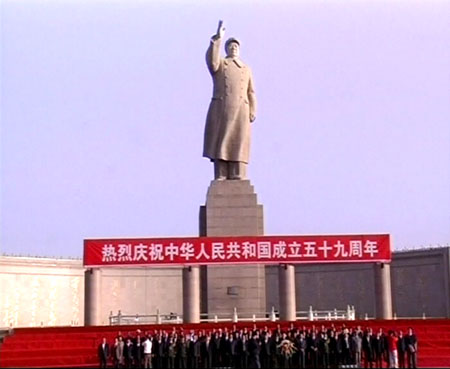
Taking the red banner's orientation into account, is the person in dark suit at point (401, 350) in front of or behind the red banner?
in front

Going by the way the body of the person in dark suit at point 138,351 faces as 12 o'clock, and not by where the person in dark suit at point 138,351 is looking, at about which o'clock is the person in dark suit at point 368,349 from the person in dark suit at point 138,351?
the person in dark suit at point 368,349 is roughly at 9 o'clock from the person in dark suit at point 138,351.

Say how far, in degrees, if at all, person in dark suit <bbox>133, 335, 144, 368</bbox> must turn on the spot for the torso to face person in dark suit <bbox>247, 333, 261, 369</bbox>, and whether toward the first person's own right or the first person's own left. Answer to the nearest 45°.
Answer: approximately 90° to the first person's own left

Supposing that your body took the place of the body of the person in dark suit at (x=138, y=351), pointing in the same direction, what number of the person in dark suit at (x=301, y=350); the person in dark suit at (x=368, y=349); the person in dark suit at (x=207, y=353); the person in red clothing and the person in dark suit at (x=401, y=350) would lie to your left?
5

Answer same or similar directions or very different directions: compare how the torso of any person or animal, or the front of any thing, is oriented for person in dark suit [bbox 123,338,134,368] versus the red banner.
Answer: same or similar directions

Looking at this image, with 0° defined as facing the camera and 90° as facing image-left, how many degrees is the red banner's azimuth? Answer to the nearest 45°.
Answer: approximately 0°

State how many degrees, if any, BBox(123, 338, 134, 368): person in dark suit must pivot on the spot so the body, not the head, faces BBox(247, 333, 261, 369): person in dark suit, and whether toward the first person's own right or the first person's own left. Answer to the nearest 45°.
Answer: approximately 90° to the first person's own left

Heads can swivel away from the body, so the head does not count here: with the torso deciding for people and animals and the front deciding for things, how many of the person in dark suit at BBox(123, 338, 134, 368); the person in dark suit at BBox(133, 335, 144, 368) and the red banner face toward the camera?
3

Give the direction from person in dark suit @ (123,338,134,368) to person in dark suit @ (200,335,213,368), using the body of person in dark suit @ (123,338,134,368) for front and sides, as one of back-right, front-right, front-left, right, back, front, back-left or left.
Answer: left

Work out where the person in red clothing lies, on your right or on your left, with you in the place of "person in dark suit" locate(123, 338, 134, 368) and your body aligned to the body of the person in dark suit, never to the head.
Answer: on your left

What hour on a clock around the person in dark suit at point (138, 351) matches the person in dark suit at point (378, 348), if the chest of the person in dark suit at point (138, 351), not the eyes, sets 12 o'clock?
the person in dark suit at point (378, 348) is roughly at 9 o'clock from the person in dark suit at point (138, 351).

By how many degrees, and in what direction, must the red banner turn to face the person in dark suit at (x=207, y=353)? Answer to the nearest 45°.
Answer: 0° — it already faces them

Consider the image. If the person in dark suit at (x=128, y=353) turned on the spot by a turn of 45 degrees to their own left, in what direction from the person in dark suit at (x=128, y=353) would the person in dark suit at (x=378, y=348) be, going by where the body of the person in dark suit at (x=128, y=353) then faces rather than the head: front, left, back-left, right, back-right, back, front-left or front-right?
front-left

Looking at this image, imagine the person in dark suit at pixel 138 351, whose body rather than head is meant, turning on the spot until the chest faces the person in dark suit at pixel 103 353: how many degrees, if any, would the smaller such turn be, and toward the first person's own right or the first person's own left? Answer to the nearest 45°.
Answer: approximately 90° to the first person's own right

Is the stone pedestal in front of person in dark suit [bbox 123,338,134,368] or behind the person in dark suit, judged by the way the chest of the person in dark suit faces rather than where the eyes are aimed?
behind

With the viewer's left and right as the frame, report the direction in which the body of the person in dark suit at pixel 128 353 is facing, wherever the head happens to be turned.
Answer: facing the viewer

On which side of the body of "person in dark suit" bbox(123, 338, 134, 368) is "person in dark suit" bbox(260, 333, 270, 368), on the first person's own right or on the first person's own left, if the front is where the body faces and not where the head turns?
on the first person's own left

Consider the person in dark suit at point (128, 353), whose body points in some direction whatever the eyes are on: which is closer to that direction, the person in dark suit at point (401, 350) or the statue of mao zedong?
the person in dark suit
